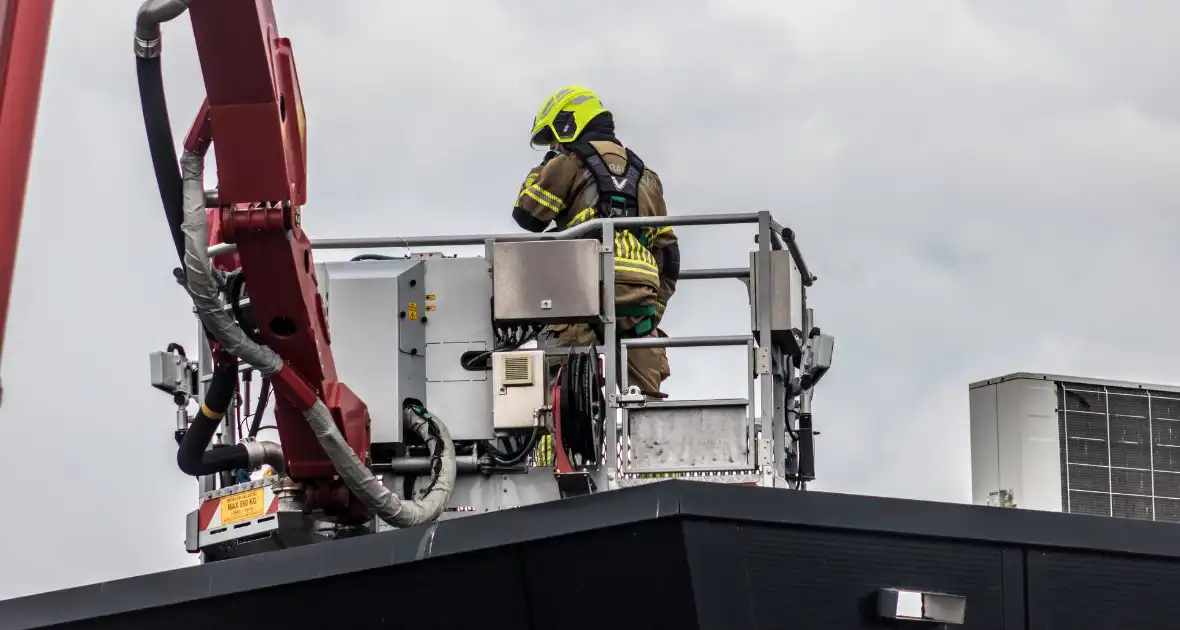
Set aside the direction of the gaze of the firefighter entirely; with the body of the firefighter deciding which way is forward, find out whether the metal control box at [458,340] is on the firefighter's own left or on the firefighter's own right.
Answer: on the firefighter's own left

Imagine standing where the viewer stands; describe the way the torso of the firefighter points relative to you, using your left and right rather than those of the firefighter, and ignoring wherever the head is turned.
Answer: facing away from the viewer and to the left of the viewer

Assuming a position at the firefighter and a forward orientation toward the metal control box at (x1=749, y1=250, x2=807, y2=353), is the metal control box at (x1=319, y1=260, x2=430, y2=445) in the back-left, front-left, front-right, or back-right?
back-right

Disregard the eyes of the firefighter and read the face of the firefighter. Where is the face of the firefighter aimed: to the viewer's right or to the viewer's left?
to the viewer's left
